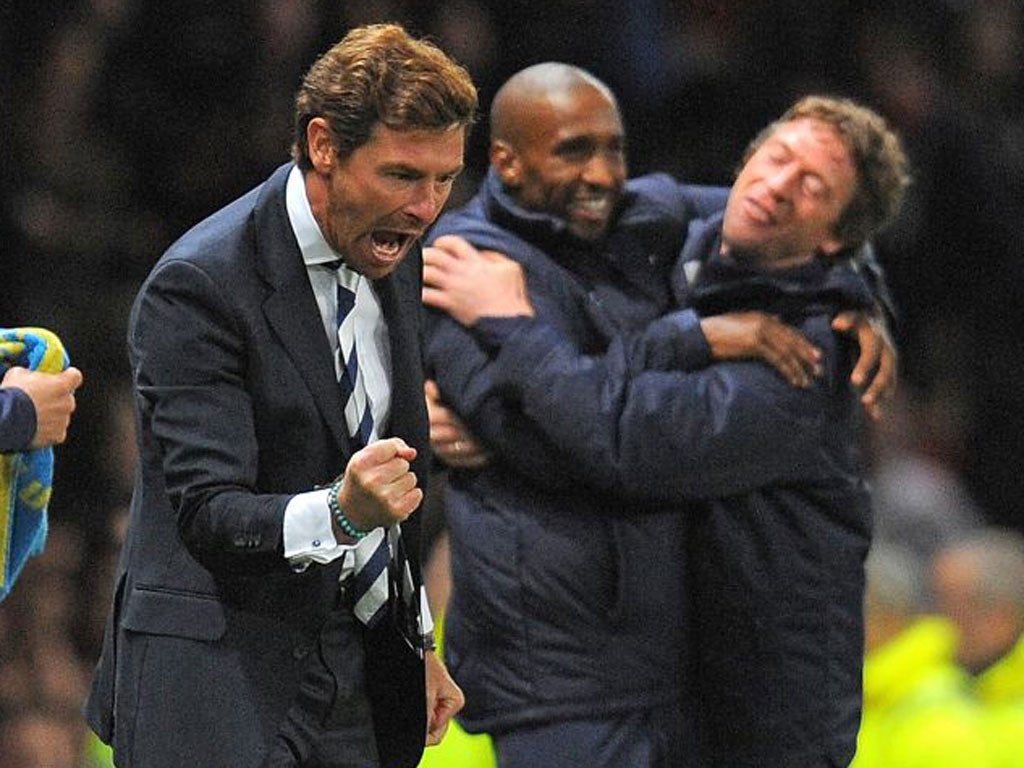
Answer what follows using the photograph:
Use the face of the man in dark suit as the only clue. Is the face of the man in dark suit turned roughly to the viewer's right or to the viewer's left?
to the viewer's right

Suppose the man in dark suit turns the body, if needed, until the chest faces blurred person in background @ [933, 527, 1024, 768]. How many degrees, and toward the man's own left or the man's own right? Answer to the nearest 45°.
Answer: approximately 90° to the man's own left

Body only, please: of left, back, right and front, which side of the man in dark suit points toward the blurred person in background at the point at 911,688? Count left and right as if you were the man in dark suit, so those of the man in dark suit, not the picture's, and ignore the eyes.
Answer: left
